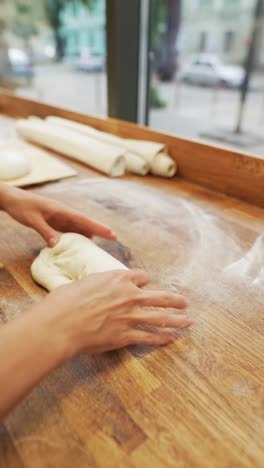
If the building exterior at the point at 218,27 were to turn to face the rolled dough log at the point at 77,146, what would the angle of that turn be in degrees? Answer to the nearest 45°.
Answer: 0° — it already faces it

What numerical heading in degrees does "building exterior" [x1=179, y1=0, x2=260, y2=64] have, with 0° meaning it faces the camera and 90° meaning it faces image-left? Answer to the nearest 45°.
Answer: approximately 0°

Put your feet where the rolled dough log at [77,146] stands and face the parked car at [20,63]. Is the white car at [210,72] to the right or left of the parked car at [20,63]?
right

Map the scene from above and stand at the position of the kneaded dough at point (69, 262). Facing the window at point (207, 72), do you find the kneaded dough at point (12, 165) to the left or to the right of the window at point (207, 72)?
left

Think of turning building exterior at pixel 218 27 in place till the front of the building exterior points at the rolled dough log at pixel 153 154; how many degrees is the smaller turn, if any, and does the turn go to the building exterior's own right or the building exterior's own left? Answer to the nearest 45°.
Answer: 0° — it already faces it

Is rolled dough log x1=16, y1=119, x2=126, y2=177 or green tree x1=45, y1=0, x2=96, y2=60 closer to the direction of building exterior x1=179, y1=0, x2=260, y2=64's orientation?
the rolled dough log

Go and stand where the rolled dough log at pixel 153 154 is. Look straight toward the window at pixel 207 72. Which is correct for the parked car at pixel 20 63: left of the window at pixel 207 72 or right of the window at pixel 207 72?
left

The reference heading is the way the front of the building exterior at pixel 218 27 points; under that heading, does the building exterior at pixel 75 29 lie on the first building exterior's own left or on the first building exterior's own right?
on the first building exterior's own right

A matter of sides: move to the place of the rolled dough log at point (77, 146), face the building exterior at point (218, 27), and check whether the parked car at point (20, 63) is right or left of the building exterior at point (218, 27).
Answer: left

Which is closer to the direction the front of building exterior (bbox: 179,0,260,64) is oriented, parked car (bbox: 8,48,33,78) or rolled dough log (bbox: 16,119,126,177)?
the rolled dough log

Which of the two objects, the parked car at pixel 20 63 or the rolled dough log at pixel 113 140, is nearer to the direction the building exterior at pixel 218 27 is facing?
the rolled dough log

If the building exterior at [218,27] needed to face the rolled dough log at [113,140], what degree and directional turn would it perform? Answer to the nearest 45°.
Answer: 0° — it already faces it

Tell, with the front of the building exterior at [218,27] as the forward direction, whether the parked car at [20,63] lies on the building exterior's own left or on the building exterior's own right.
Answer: on the building exterior's own right
